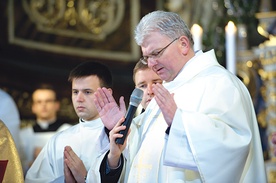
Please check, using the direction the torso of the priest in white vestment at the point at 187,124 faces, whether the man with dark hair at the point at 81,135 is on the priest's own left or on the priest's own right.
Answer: on the priest's own right

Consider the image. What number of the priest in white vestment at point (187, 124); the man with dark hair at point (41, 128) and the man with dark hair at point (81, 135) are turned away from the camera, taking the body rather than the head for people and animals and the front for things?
0

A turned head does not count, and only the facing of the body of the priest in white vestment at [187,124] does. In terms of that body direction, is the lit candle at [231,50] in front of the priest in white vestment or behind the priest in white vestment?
behind

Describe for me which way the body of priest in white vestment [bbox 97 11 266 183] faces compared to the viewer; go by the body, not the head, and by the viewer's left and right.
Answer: facing the viewer and to the left of the viewer

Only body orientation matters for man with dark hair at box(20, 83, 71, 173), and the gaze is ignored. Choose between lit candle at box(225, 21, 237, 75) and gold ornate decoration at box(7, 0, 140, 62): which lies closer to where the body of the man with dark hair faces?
the lit candle

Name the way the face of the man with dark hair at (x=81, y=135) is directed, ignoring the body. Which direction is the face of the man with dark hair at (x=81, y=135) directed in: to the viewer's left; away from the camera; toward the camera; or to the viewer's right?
toward the camera

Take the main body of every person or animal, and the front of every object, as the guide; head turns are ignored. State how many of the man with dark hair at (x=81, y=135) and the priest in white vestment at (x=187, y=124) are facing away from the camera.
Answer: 0

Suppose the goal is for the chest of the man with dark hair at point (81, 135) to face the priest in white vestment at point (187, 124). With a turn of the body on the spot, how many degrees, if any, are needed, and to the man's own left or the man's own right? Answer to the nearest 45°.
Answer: approximately 90° to the man's own left

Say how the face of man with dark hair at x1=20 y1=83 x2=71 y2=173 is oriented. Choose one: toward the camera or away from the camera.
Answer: toward the camera

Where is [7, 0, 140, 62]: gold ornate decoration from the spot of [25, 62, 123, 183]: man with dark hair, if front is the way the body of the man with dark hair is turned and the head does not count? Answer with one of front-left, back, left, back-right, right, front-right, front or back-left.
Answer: back-right

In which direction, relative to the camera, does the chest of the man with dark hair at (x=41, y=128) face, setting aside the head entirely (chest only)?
toward the camera

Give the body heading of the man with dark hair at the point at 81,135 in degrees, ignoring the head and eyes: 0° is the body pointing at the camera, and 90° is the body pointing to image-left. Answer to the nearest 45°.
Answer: approximately 45°

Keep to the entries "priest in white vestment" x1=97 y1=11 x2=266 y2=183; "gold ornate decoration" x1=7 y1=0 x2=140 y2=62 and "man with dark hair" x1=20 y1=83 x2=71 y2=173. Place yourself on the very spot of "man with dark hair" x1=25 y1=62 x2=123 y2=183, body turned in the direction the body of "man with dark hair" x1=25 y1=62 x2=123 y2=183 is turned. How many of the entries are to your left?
1
